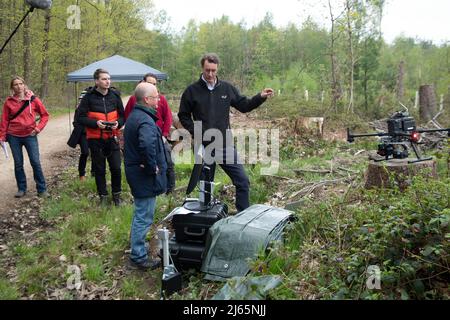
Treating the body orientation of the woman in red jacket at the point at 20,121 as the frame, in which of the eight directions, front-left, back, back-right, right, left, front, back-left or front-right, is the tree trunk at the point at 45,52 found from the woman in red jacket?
back

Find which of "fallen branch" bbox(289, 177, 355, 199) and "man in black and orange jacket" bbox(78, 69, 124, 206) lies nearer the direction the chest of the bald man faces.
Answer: the fallen branch

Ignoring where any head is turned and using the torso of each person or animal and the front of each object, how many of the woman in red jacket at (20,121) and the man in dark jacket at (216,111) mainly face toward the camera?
2

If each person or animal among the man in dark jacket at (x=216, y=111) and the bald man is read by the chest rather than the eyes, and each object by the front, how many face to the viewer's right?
1

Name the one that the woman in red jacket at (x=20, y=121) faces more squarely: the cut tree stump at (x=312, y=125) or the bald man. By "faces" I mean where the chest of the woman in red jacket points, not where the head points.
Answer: the bald man

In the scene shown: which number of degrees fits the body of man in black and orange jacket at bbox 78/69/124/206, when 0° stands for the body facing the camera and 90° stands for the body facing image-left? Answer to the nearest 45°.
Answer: approximately 315°

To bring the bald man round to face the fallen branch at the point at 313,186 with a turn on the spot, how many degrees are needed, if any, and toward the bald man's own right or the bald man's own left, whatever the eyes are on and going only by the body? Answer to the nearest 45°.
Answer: approximately 45° to the bald man's own left

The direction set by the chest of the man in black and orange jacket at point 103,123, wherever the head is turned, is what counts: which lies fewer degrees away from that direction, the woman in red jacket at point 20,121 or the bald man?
the bald man

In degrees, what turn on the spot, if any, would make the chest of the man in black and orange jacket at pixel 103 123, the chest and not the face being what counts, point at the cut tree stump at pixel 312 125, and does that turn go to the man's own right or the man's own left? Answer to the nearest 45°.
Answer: approximately 90° to the man's own left

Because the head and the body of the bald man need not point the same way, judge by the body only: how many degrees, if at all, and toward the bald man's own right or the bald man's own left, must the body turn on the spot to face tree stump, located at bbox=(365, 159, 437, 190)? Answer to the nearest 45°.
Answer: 0° — they already face it

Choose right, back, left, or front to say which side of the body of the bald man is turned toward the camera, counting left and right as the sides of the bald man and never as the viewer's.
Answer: right

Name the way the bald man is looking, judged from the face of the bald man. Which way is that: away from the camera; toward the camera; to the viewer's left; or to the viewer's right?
to the viewer's right
